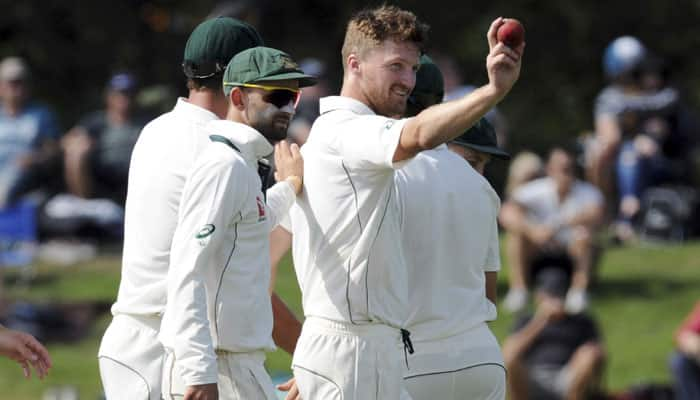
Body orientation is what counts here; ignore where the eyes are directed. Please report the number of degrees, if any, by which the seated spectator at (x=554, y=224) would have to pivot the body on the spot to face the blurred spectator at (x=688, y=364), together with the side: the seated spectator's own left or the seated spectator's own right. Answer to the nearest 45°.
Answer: approximately 45° to the seated spectator's own left

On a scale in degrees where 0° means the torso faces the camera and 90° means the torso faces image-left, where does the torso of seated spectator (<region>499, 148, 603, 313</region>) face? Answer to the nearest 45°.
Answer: approximately 0°

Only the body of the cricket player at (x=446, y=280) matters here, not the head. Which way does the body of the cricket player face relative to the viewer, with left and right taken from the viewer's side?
facing away from the viewer and to the right of the viewer

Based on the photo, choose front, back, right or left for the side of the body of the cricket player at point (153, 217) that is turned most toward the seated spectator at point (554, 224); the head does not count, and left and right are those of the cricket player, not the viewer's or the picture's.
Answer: front

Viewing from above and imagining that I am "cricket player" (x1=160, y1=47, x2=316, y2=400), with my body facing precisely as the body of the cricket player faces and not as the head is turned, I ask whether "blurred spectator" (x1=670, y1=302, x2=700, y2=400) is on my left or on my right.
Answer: on my left

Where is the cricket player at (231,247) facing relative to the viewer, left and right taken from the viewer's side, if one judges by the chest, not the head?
facing the viewer and to the right of the viewer

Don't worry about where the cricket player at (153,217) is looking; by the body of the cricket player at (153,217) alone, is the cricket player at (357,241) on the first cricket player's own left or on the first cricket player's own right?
on the first cricket player's own right

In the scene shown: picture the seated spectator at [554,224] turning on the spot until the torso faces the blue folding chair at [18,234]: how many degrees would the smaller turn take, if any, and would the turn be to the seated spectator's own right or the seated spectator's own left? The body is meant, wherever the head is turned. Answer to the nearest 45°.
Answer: approximately 90° to the seated spectator's own right

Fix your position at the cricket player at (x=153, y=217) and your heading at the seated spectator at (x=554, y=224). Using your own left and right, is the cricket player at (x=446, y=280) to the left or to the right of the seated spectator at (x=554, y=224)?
right

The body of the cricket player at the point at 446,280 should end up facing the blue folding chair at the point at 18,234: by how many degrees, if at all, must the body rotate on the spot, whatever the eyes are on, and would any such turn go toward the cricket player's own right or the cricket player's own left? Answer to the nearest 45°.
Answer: approximately 90° to the cricket player's own left

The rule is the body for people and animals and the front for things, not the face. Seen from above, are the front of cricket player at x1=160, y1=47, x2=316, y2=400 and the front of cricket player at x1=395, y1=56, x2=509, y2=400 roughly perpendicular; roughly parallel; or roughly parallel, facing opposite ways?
roughly perpendicular
